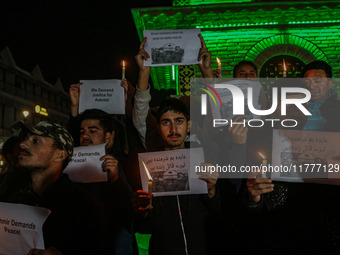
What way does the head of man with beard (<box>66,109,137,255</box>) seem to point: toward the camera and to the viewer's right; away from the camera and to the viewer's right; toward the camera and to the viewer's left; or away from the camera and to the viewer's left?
toward the camera and to the viewer's left

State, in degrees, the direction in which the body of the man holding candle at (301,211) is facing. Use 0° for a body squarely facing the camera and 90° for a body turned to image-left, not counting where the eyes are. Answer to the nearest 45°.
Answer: approximately 45°

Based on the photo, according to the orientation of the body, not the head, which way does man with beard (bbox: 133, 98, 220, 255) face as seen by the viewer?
toward the camera

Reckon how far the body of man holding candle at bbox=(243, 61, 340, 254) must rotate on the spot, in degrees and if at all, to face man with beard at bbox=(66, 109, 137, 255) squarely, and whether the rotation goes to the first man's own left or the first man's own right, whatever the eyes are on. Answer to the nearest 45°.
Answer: approximately 45° to the first man's own right

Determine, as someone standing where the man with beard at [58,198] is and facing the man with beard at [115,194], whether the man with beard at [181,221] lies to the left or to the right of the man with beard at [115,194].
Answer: right

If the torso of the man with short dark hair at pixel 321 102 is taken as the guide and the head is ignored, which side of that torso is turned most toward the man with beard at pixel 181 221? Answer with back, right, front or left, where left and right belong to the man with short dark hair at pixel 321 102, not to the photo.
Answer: front

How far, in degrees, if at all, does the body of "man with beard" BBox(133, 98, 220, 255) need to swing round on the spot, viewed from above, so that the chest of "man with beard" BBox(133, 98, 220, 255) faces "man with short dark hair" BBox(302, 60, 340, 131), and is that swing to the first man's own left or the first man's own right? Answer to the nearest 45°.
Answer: approximately 90° to the first man's own left

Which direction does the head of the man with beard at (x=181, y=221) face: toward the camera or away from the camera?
toward the camera

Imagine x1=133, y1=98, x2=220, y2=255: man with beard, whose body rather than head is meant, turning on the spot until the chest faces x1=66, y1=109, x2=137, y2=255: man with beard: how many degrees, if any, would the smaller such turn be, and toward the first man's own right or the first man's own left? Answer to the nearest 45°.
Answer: approximately 135° to the first man's own right
